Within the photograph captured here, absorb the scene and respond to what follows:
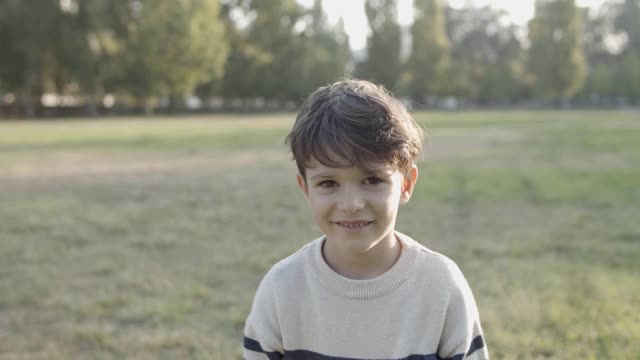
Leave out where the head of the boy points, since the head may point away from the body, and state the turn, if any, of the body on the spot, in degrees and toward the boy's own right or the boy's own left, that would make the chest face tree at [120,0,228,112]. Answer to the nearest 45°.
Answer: approximately 180°

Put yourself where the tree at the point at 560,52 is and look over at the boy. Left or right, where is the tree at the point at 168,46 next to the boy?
right

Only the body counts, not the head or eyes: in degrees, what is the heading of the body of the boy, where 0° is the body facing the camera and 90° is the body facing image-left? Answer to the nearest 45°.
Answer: approximately 0°

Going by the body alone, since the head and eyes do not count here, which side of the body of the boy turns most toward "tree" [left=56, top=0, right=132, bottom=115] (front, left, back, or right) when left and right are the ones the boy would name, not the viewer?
back

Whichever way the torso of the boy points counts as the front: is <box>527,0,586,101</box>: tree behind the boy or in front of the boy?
behind

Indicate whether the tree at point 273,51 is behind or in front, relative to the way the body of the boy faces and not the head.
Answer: behind

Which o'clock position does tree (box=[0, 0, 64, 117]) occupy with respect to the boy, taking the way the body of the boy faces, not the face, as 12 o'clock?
The tree is roughly at 5 o'clock from the boy.
